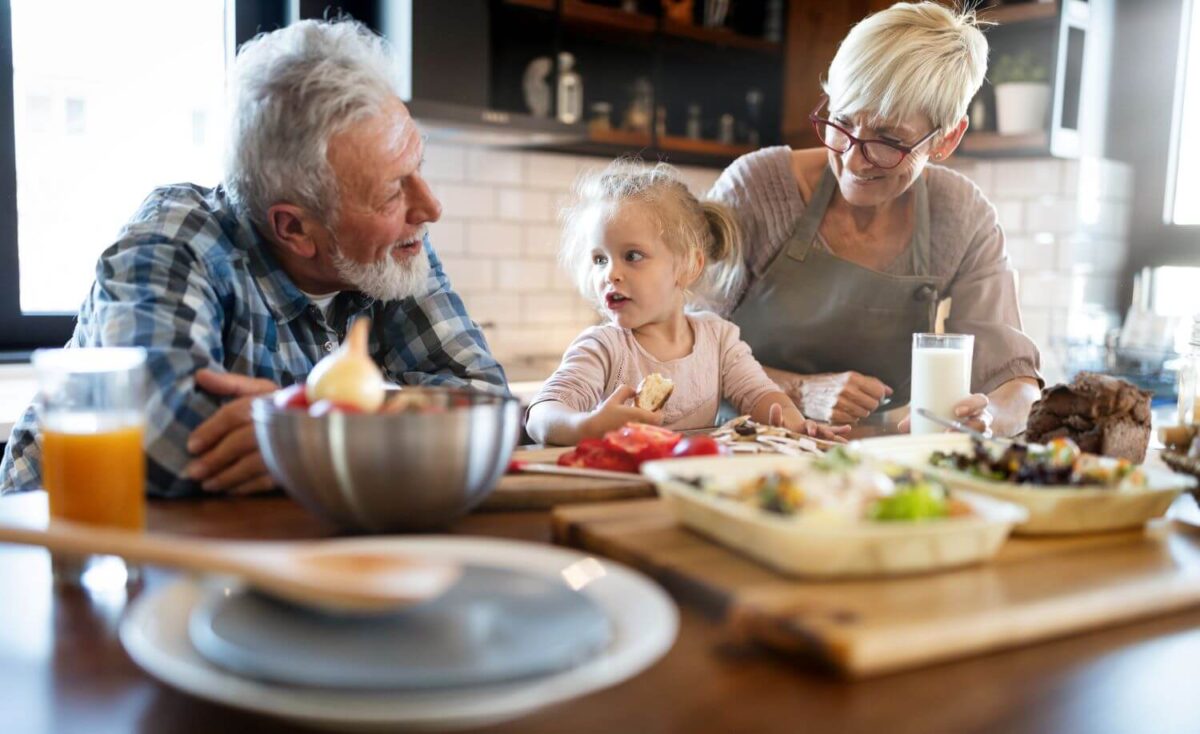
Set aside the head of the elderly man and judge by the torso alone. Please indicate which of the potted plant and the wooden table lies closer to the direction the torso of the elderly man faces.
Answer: the wooden table

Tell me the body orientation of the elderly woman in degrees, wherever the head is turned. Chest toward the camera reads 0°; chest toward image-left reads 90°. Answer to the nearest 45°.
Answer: approximately 0°

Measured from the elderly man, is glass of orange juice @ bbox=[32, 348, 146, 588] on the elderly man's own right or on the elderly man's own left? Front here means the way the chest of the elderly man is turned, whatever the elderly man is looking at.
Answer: on the elderly man's own right

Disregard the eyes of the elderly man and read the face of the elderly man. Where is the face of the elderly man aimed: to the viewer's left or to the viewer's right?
to the viewer's right

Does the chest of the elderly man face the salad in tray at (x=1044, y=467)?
yes

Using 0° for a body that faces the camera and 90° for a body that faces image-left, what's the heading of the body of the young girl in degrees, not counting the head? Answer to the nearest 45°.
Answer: approximately 0°

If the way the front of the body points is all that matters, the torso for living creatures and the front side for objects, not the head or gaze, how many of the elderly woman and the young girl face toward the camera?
2

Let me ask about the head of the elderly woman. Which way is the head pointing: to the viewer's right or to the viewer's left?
to the viewer's left

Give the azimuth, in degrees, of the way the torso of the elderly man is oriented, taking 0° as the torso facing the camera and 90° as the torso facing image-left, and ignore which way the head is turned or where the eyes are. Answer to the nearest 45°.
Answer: approximately 315°

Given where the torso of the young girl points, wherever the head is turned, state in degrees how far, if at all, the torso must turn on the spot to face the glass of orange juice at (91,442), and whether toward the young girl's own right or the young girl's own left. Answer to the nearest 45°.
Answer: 0° — they already face it

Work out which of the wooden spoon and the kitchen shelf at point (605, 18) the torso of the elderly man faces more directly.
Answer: the wooden spoon

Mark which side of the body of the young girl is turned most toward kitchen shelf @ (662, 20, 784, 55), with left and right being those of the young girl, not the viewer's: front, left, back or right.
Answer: back

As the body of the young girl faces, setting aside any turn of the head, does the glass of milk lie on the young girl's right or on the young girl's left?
on the young girl's left
